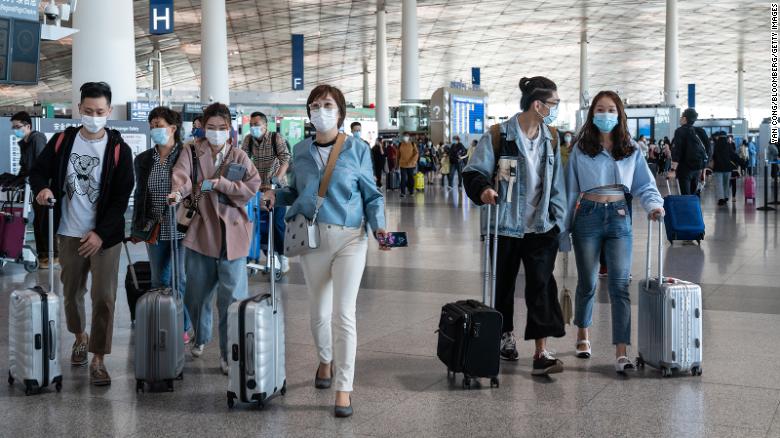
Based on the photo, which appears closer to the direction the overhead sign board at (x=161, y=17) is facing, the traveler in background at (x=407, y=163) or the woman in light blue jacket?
the woman in light blue jacket

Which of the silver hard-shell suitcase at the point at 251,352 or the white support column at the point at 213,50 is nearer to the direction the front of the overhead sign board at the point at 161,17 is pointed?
the silver hard-shell suitcase

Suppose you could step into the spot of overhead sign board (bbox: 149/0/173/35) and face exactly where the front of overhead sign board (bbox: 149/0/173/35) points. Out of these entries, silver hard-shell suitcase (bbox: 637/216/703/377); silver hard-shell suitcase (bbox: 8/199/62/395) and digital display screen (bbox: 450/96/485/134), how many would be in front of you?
2

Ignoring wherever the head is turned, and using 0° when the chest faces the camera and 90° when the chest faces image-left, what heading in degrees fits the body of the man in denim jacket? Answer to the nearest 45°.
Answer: approximately 315°

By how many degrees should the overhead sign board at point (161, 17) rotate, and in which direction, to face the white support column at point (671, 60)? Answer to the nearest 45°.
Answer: approximately 135° to its left

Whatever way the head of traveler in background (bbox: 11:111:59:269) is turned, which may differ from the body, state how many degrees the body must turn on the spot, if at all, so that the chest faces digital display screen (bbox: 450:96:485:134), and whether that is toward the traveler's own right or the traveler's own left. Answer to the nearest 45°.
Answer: approximately 180°

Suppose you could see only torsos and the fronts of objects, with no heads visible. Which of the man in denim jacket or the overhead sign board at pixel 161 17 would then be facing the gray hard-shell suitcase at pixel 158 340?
the overhead sign board

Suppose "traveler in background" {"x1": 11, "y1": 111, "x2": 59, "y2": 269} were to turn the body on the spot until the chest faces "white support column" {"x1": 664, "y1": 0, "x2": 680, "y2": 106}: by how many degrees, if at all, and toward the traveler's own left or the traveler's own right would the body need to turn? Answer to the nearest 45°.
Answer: approximately 180°

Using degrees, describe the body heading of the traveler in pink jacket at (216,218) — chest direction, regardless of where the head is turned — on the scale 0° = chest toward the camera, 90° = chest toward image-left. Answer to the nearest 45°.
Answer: approximately 0°

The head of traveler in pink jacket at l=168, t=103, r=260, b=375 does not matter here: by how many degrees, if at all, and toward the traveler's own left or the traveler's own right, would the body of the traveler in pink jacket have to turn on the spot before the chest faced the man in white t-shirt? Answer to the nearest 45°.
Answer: approximately 90° to the traveler's own right

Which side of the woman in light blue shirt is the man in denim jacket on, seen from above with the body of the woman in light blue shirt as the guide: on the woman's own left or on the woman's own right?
on the woman's own right

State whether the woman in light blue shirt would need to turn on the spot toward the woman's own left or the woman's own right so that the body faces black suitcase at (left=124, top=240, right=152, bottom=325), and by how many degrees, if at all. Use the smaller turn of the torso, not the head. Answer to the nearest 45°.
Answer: approximately 90° to the woman's own right
